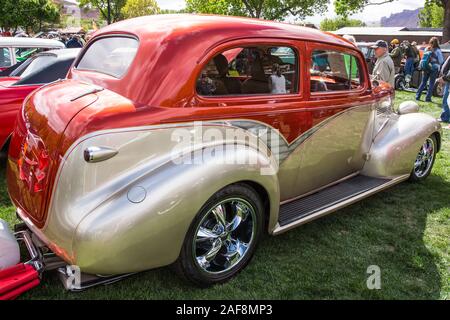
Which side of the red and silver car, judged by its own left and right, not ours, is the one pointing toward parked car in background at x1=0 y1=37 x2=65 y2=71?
left

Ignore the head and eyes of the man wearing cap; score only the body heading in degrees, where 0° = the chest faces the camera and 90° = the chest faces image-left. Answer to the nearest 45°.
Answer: approximately 90°

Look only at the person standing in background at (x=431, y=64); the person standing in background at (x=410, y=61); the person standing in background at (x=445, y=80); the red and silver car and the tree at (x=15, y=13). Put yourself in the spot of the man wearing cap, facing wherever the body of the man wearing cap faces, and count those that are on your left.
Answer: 1

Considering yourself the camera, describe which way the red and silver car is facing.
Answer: facing away from the viewer and to the right of the viewer

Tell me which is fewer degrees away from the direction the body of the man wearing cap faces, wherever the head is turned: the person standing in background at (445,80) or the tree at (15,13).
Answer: the tree

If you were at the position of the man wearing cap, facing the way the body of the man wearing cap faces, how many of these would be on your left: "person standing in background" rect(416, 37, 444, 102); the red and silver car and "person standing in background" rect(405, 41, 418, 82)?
1

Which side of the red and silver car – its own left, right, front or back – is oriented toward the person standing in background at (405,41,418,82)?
front

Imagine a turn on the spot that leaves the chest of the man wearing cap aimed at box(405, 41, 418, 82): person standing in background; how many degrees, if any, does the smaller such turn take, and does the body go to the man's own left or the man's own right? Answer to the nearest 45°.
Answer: approximately 90° to the man's own right

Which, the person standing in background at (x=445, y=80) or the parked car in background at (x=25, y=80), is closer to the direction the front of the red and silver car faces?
the person standing in background

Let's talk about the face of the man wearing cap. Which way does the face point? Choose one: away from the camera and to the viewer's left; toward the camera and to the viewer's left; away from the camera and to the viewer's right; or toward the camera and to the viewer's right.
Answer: toward the camera and to the viewer's left

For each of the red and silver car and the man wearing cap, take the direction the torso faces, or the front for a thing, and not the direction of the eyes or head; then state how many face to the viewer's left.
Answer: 1

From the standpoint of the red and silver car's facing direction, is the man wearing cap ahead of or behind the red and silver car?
ahead
